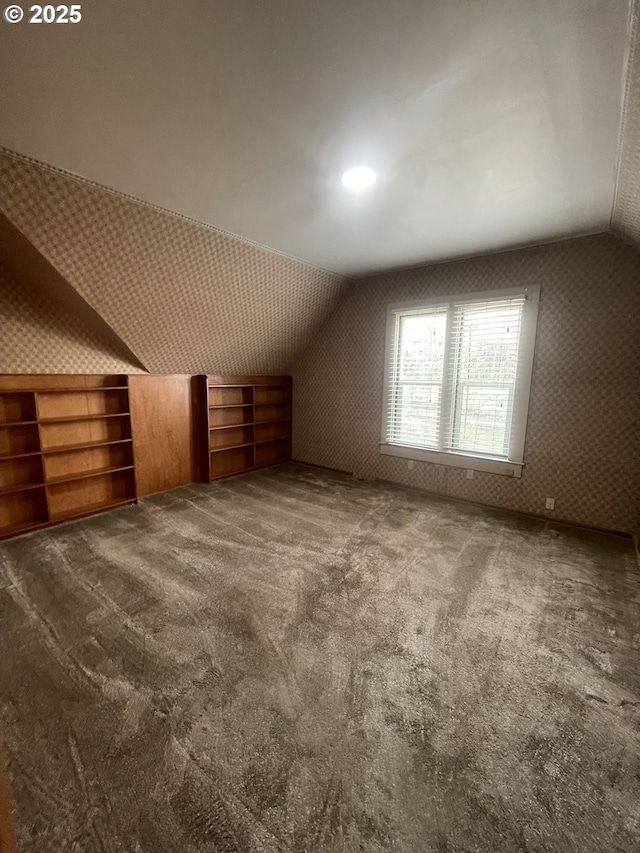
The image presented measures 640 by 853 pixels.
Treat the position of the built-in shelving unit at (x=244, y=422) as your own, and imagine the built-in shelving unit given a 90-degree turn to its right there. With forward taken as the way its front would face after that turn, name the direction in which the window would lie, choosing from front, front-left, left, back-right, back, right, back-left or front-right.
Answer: left

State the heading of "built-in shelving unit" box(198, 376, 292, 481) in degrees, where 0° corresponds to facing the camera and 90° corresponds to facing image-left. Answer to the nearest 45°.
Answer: approximately 315°
